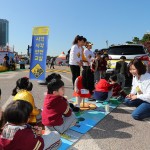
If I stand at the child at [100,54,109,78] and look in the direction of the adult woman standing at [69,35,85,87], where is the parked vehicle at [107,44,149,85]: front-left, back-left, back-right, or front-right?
back-left

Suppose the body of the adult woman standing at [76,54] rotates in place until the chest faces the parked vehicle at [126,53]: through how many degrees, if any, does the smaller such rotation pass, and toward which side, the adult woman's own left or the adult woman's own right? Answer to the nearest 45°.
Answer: approximately 45° to the adult woman's own left

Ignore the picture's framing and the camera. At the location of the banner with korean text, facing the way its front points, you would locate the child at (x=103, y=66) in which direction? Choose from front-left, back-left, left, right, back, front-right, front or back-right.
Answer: left

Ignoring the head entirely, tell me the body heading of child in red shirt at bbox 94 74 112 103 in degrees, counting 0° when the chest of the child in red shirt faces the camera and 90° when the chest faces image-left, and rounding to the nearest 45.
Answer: approximately 225°

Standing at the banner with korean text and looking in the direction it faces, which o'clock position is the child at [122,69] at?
The child is roughly at 9 o'clock from the banner with korean text.

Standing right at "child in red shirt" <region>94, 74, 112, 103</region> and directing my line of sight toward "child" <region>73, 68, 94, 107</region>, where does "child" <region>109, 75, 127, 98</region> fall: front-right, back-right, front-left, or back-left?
back-right

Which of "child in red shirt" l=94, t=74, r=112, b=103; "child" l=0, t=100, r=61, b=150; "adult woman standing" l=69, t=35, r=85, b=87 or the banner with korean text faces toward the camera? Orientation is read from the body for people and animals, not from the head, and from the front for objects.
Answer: the banner with korean text

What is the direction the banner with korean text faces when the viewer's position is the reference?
facing the viewer

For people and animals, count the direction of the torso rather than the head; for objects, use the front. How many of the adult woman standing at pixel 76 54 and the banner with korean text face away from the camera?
0
